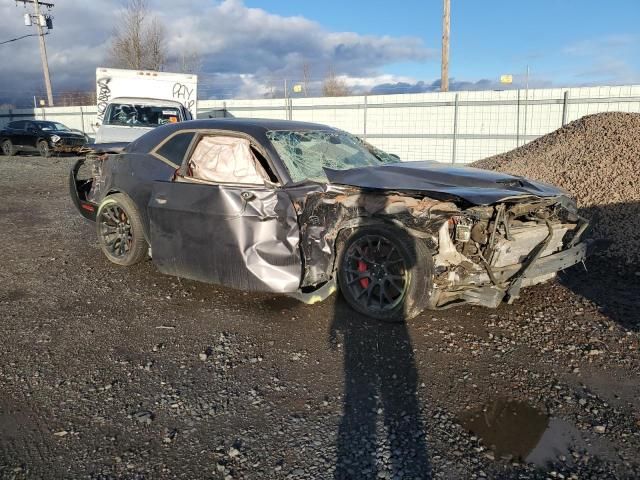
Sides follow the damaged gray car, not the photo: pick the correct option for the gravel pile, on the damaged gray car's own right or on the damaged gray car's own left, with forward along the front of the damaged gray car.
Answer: on the damaged gray car's own left

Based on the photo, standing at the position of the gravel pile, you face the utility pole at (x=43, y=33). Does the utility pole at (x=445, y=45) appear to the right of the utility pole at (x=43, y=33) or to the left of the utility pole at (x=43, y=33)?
right

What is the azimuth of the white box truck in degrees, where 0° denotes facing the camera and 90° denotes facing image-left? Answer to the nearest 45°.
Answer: approximately 0°

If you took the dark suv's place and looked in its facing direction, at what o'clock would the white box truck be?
The white box truck is roughly at 1 o'clock from the dark suv.

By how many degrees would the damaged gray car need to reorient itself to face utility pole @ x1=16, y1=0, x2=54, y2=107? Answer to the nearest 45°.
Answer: approximately 180°

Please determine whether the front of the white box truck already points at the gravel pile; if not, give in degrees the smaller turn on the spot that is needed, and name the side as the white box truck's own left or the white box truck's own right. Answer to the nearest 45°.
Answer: approximately 45° to the white box truck's own left

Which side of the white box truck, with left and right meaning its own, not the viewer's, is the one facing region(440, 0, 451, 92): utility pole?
left

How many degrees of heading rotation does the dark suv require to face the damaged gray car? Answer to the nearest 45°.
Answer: approximately 45° to its right

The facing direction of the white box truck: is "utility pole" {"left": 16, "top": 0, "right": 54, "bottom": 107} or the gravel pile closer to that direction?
the gravel pile

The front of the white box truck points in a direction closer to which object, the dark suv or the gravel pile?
the gravel pile
